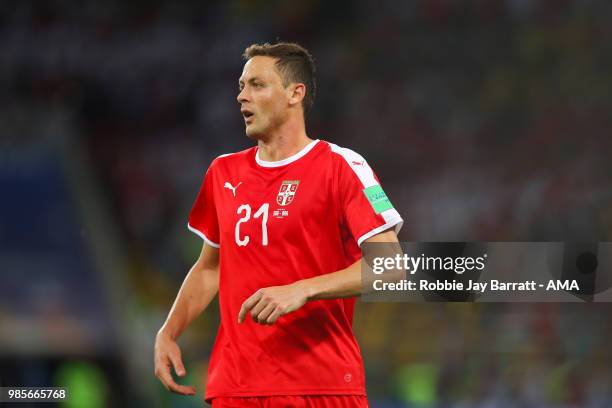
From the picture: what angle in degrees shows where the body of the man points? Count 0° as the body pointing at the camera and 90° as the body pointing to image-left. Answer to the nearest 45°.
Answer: approximately 45°
